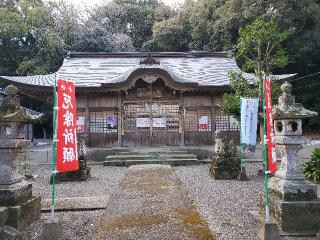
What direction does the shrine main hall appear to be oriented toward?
toward the camera

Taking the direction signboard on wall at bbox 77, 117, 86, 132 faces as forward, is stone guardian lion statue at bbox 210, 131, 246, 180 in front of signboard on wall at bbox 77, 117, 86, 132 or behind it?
in front

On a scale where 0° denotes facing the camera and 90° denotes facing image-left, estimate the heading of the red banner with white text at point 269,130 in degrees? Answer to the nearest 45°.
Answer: approximately 45°

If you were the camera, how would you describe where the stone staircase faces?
facing the viewer

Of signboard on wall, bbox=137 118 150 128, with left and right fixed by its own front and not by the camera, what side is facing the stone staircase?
front

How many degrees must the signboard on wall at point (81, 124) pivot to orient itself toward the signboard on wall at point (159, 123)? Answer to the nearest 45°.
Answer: approximately 90° to its left

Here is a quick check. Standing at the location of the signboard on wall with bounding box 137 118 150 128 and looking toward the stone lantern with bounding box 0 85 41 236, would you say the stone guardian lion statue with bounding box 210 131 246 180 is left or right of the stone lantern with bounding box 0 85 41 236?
left

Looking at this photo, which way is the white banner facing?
toward the camera

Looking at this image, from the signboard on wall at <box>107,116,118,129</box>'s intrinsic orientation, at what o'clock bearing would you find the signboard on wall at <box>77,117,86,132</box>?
the signboard on wall at <box>77,117,86,132</box> is roughly at 3 o'clock from the signboard on wall at <box>107,116,118,129</box>.

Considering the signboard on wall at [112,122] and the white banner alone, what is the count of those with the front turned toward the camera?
2

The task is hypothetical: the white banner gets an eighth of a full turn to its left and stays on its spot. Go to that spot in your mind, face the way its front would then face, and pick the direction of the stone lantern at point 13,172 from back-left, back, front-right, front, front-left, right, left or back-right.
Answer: right

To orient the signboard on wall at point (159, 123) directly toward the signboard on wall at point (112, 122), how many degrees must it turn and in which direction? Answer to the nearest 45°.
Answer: approximately 90° to its right
